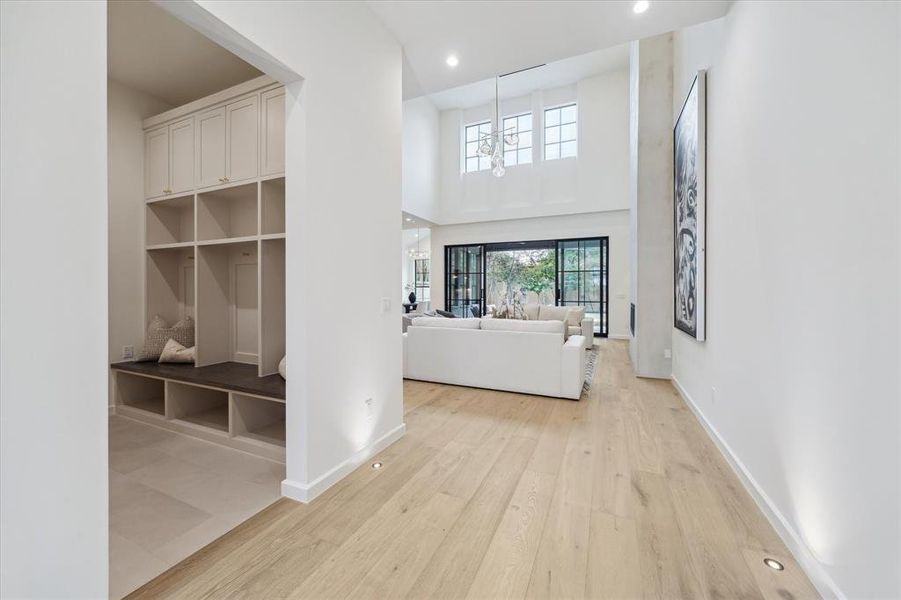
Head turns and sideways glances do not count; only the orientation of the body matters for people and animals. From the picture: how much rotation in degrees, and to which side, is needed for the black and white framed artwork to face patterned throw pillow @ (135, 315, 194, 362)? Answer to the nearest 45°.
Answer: approximately 45° to its left

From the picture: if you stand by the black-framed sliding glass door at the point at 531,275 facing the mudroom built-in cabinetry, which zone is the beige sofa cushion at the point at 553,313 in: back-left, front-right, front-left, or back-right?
front-left

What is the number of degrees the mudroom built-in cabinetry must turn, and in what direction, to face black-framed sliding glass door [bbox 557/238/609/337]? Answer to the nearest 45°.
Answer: approximately 135° to its left

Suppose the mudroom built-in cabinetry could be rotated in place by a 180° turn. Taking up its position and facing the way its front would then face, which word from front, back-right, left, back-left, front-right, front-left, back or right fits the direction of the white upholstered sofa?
front-right

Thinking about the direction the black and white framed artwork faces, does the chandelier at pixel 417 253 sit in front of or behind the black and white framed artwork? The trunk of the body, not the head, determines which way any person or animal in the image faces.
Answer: in front

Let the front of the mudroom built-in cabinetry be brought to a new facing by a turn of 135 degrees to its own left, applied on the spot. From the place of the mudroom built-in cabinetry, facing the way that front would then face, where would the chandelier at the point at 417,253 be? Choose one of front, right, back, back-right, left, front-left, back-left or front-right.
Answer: front-left

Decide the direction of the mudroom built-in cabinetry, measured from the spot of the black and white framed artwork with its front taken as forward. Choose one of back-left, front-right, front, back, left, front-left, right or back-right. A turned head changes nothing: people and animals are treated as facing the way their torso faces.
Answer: front-left

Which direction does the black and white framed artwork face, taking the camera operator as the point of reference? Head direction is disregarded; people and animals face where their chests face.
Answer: facing to the left of the viewer

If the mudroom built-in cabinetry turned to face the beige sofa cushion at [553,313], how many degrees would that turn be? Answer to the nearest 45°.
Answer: approximately 135° to its left

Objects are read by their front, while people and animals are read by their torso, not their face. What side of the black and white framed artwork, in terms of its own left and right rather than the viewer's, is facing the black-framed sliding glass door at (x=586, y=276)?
right

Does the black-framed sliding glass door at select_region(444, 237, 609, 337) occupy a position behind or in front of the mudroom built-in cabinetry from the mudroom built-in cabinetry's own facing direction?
behind

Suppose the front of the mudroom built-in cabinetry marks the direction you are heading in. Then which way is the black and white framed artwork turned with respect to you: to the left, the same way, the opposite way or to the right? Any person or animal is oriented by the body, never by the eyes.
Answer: to the right

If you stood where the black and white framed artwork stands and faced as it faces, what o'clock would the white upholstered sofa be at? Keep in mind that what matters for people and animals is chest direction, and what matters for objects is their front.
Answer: The white upholstered sofa is roughly at 12 o'clock from the black and white framed artwork.

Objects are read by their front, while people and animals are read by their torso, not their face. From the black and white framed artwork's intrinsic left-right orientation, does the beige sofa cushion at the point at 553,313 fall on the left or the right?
on its right
